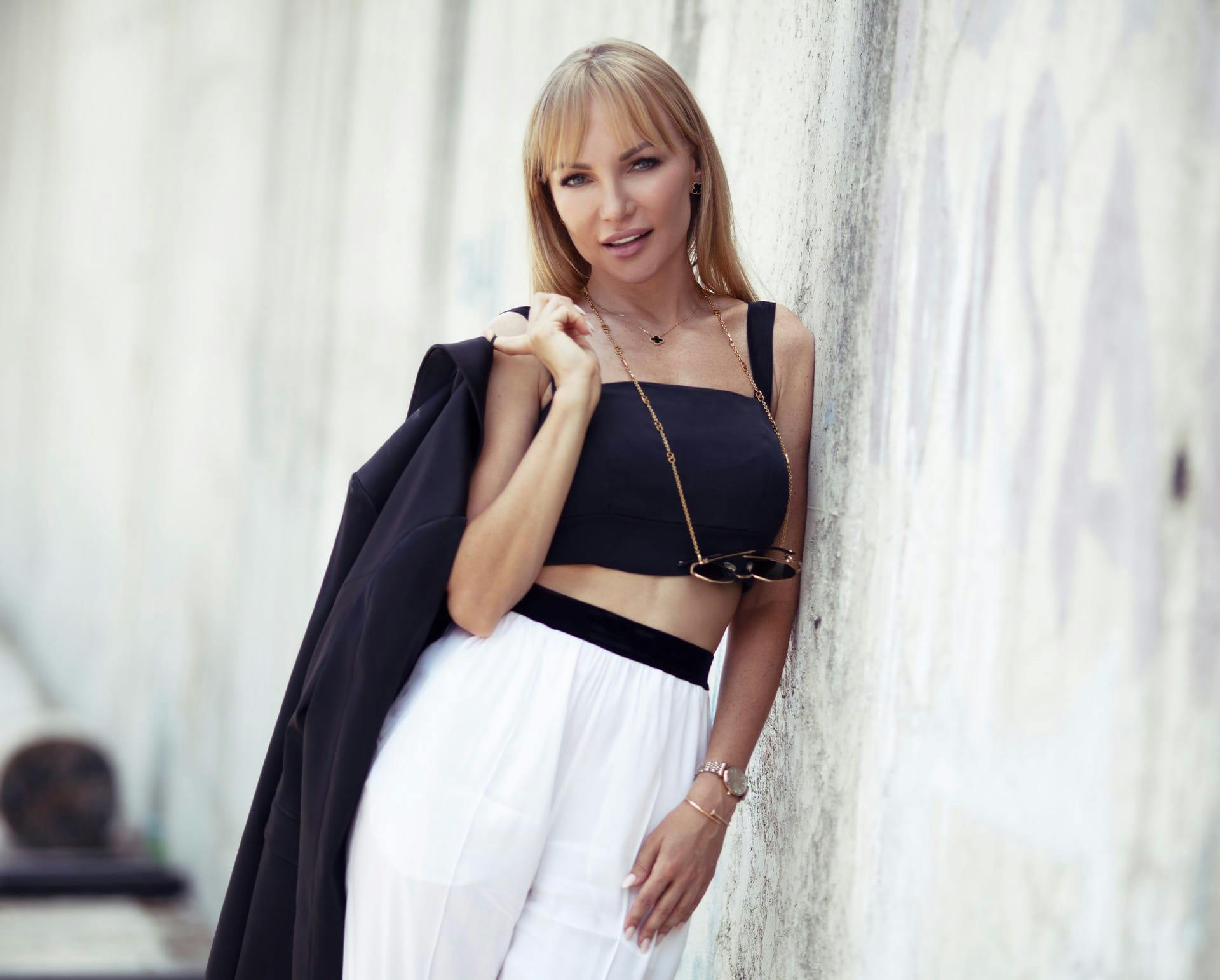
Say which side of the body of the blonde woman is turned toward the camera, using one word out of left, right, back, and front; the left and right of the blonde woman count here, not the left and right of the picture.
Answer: front
